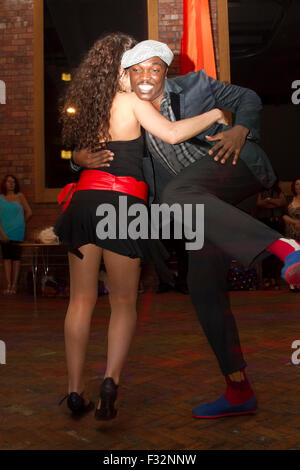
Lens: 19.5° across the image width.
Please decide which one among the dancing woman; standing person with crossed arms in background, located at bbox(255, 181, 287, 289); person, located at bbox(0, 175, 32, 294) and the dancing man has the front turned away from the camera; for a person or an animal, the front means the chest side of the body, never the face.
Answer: the dancing woman

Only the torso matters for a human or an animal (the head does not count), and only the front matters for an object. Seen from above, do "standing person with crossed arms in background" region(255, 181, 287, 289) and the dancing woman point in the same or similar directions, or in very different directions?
very different directions

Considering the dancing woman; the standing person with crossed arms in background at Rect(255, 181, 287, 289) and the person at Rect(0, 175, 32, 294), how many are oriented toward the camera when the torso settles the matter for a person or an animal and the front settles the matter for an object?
2

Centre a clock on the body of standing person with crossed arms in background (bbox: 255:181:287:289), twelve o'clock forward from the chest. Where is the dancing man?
The dancing man is roughly at 12 o'clock from the standing person with crossed arms in background.

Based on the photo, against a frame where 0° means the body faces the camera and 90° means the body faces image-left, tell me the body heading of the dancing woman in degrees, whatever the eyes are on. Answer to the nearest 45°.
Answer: approximately 180°
